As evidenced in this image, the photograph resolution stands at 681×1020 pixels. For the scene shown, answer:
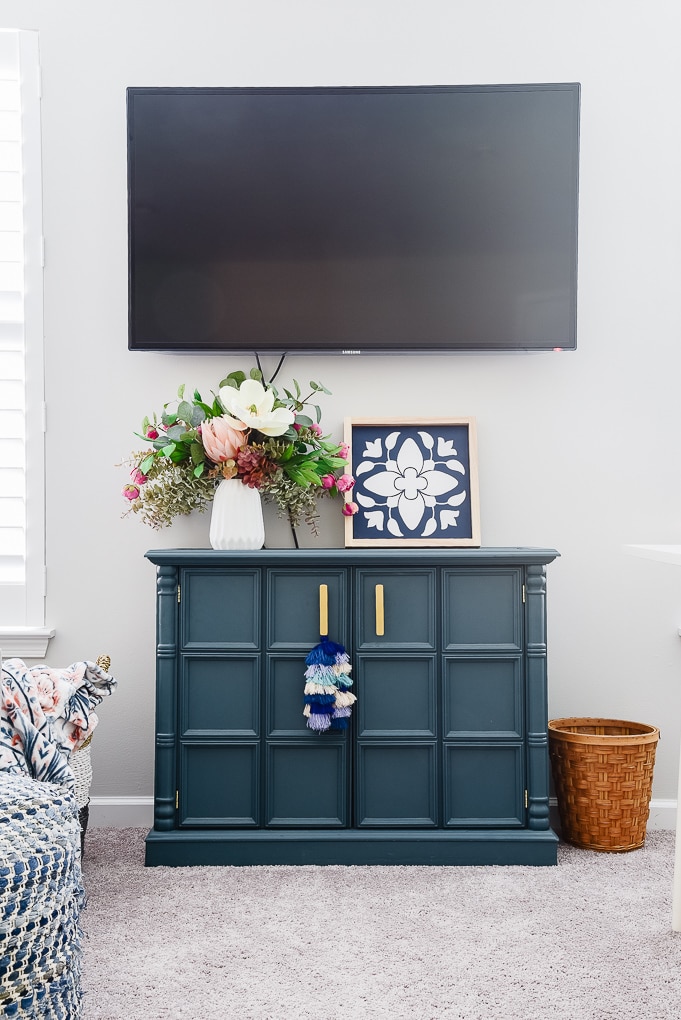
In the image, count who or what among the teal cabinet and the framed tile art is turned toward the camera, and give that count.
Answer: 2

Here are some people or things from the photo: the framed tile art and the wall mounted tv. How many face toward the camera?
2
